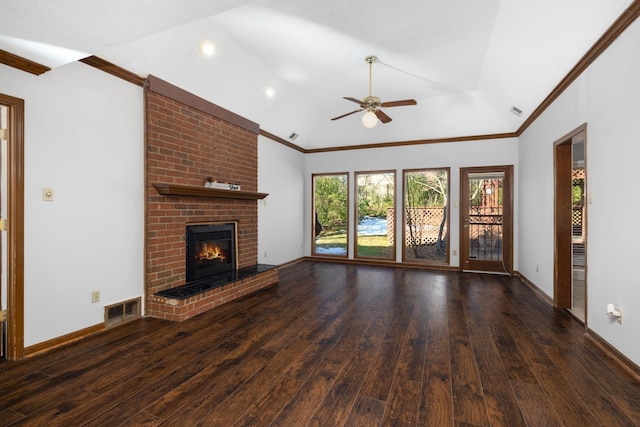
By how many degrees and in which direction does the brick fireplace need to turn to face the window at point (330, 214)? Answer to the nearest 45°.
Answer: approximately 90° to its left

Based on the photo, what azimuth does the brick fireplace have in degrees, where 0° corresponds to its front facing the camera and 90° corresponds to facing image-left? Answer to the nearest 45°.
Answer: approximately 315°

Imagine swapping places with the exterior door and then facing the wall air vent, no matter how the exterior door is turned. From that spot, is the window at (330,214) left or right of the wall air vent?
right
